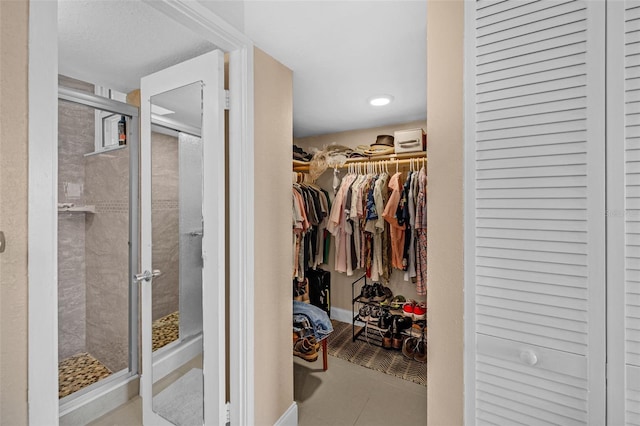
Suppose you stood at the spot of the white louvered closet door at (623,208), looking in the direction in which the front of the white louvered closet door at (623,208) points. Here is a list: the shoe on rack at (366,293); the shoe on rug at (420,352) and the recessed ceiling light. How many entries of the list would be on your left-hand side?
0

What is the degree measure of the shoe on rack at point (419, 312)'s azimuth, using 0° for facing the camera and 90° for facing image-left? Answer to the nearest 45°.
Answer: approximately 45°

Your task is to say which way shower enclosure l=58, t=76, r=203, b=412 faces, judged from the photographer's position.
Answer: facing the viewer and to the right of the viewer

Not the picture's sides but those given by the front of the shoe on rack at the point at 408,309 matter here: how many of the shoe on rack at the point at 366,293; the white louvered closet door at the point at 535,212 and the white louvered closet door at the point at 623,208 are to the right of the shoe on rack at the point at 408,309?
1

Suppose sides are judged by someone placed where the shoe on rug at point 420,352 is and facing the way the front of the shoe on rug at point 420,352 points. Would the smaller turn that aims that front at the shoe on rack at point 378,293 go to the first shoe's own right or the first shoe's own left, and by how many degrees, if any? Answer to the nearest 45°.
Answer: approximately 90° to the first shoe's own right

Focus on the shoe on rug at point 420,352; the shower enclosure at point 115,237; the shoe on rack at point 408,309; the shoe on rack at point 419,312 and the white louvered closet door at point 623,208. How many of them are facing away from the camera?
0

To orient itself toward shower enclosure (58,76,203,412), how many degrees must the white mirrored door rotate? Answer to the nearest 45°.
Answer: approximately 90° to its right

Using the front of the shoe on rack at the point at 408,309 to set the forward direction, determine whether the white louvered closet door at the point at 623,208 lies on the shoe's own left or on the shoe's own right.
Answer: on the shoe's own left

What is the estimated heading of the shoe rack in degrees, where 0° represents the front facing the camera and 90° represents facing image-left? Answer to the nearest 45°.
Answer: approximately 45°

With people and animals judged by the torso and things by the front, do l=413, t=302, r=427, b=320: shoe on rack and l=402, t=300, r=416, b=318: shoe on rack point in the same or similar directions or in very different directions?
same or similar directions

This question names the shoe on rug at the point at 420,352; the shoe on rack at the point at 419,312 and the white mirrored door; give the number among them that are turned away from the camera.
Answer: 0

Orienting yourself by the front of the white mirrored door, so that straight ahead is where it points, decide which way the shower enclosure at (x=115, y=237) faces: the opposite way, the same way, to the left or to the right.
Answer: to the left

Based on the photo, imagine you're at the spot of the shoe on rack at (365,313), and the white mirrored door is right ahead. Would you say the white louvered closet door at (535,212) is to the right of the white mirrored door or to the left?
left

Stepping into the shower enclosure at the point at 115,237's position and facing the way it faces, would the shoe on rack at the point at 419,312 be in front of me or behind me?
in front

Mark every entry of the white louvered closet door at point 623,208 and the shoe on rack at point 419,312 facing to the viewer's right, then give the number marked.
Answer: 0

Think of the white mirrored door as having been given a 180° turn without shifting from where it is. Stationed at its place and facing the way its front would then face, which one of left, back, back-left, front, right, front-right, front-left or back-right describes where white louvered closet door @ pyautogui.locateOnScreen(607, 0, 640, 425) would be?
right

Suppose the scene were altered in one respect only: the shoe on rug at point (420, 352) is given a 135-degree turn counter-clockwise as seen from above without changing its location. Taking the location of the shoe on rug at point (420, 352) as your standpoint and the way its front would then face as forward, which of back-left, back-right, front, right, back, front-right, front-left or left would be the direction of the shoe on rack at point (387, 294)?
back-left

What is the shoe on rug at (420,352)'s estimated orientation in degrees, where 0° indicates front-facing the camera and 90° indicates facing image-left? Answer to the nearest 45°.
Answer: approximately 45°
